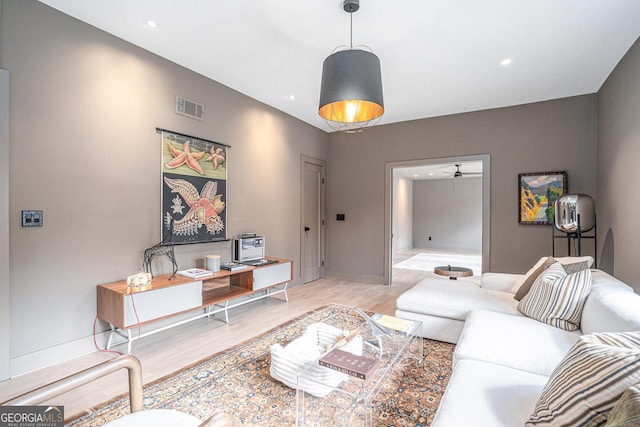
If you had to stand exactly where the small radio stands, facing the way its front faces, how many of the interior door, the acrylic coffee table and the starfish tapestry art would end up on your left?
1

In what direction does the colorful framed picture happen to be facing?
toward the camera

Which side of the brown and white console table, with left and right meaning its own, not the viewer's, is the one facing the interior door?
left

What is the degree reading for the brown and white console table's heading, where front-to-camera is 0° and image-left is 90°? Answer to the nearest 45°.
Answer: approximately 315°

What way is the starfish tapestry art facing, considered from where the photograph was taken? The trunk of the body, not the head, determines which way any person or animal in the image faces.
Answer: facing the viewer and to the right of the viewer

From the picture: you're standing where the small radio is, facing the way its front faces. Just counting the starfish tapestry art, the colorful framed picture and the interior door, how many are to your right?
1

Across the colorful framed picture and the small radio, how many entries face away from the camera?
0

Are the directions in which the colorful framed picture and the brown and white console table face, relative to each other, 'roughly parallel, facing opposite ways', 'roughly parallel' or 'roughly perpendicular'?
roughly perpendicular

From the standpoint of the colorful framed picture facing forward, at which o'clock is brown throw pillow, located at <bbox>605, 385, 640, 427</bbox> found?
The brown throw pillow is roughly at 12 o'clock from the colorful framed picture.

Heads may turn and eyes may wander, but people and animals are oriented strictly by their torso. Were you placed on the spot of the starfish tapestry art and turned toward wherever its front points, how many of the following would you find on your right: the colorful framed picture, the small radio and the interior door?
0

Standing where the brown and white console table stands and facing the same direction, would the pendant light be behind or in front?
in front

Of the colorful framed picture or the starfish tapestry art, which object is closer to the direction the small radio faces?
the colorful framed picture

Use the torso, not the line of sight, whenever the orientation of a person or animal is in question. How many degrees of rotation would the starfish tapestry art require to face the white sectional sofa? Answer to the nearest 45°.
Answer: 0° — it already faces it

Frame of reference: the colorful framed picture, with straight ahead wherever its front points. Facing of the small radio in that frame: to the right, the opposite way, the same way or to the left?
to the left

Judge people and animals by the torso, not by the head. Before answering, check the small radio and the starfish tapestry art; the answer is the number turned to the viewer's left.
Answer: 0

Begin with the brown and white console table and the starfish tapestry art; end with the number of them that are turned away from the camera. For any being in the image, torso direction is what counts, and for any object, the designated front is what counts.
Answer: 0

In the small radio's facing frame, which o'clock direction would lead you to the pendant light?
The pendant light is roughly at 1 o'clock from the small radio.

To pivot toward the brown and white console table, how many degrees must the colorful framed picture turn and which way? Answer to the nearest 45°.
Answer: approximately 45° to its right

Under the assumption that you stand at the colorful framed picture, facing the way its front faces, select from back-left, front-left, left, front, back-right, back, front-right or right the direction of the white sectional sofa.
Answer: front
